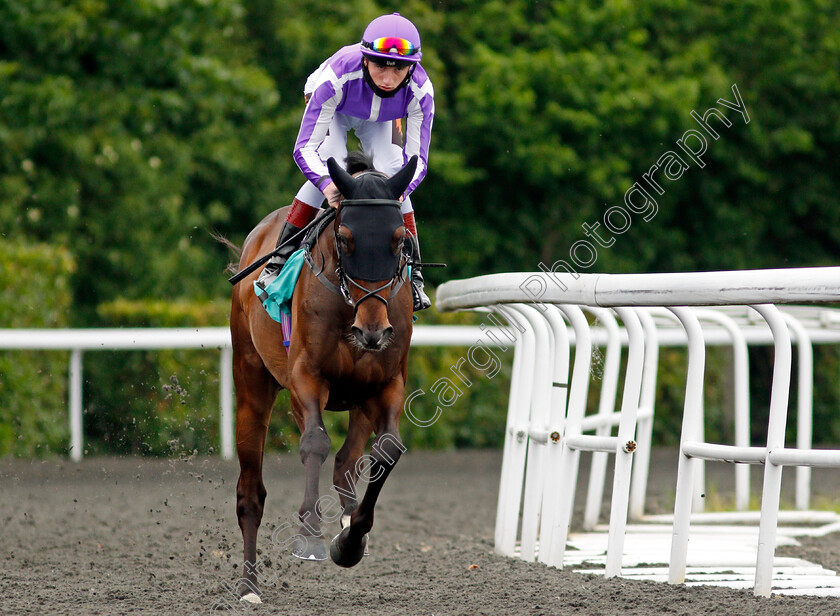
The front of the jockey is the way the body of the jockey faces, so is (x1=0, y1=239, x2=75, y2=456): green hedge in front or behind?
behind

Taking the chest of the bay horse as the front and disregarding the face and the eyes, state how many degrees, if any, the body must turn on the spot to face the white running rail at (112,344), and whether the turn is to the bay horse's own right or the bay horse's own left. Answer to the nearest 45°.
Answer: approximately 180°

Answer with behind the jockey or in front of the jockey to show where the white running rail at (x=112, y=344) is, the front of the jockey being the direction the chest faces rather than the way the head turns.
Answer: behind

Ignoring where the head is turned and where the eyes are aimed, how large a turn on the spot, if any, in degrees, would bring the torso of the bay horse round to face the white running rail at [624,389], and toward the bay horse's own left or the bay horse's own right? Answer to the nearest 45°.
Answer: approximately 90° to the bay horse's own left

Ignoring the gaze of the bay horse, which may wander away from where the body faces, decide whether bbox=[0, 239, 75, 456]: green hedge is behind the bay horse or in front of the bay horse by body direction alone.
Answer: behind

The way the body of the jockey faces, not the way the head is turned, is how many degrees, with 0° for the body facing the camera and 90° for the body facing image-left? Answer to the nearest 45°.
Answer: approximately 0°

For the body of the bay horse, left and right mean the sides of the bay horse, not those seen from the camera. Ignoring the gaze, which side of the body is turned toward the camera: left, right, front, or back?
front

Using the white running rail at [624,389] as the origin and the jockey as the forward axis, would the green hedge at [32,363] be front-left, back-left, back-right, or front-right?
front-right
